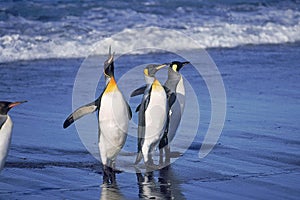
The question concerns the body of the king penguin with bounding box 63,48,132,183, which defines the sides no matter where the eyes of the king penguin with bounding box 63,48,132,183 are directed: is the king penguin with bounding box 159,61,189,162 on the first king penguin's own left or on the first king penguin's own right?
on the first king penguin's own left

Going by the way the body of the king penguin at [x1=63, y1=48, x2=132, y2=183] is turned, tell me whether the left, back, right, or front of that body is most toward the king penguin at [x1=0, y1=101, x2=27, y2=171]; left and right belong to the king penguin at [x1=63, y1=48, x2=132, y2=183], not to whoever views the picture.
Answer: right

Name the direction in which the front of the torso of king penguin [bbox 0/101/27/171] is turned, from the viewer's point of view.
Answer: to the viewer's right

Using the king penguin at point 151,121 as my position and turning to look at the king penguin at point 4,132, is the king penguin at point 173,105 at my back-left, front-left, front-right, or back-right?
back-right

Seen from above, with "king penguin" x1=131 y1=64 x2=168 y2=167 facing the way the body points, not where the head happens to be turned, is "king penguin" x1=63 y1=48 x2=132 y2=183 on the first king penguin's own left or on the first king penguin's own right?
on the first king penguin's own right

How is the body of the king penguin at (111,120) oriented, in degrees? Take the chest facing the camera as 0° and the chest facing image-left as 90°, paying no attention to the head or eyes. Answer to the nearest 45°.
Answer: approximately 315°

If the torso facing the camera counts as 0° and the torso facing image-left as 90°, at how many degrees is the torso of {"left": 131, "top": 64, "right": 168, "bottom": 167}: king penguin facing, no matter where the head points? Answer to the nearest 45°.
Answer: approximately 315°
